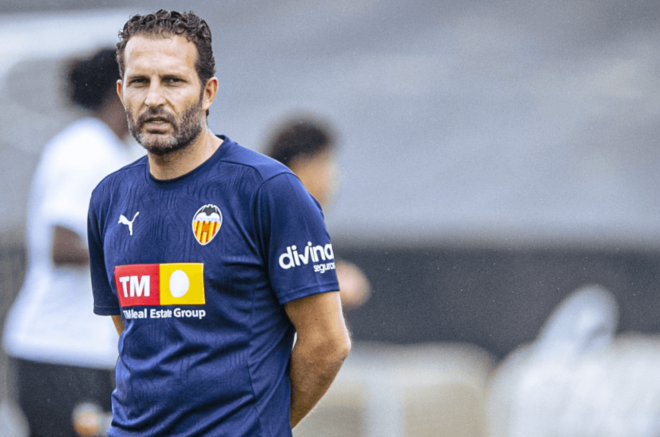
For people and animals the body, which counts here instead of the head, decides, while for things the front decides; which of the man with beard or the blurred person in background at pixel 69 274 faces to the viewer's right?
the blurred person in background

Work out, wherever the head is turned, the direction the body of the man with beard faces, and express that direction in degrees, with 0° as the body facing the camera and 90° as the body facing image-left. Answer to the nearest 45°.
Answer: approximately 45°

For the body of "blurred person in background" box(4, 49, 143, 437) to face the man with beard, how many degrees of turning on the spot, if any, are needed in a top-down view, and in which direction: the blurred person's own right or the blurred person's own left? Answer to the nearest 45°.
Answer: approximately 90° to the blurred person's own right

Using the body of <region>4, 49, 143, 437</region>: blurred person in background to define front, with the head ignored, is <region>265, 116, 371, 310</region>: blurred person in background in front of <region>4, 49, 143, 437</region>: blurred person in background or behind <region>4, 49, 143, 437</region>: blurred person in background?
in front

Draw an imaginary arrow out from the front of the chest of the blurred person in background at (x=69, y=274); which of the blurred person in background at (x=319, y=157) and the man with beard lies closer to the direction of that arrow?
the blurred person in background

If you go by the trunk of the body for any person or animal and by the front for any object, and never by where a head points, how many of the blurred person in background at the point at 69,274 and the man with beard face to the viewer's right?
1

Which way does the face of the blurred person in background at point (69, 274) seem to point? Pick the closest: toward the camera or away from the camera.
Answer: away from the camera

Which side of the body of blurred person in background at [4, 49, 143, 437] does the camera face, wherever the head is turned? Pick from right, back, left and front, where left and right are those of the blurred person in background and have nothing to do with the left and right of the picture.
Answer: right

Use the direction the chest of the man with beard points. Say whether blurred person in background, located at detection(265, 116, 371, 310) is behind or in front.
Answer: behind
